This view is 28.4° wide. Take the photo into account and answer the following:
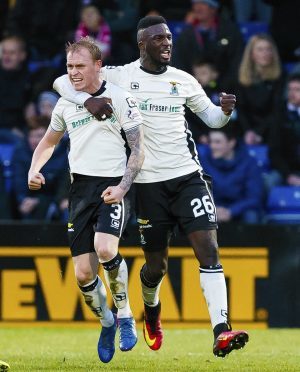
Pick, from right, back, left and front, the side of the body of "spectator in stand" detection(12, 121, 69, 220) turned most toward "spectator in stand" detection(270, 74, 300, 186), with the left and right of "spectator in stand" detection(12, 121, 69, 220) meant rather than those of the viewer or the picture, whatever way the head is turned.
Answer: left

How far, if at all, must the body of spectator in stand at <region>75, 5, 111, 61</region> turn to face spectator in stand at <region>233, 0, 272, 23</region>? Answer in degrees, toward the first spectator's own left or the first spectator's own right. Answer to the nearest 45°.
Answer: approximately 90° to the first spectator's own left

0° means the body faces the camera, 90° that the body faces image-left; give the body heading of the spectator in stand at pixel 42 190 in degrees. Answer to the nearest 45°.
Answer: approximately 0°

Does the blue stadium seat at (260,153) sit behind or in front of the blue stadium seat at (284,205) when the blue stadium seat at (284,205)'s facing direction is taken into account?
behind

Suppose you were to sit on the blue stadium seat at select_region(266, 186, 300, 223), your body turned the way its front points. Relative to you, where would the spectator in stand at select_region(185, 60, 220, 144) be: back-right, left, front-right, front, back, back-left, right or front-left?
back-right

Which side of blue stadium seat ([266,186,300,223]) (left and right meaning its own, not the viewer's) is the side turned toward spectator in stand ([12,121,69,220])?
right
